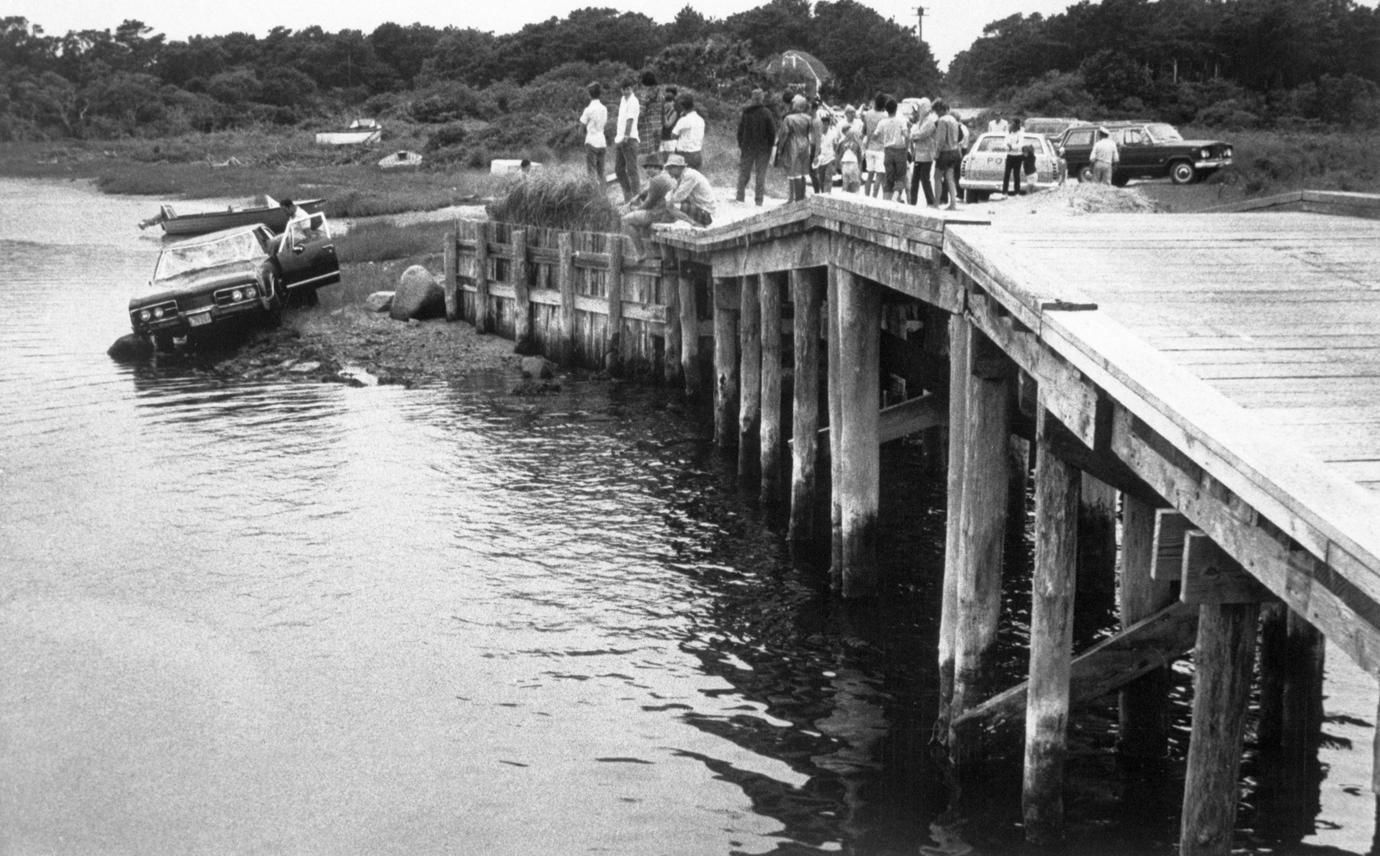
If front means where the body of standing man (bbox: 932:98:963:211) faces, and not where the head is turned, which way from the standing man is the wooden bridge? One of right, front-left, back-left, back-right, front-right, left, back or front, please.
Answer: back-left

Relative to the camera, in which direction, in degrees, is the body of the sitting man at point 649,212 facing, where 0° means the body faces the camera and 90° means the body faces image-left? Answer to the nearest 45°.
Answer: approximately 90°

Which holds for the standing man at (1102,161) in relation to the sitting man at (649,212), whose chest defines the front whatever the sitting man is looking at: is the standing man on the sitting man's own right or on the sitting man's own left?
on the sitting man's own right

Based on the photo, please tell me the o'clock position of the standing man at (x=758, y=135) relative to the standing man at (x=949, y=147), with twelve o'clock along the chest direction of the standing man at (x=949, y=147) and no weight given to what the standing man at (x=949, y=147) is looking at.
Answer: the standing man at (x=758, y=135) is roughly at 11 o'clock from the standing man at (x=949, y=147).

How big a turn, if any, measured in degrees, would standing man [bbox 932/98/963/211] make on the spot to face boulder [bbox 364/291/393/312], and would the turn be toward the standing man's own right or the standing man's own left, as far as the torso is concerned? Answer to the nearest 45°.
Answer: approximately 45° to the standing man's own left

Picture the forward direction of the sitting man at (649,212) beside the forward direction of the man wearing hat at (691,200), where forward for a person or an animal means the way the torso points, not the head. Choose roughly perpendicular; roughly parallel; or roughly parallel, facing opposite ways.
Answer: roughly parallel

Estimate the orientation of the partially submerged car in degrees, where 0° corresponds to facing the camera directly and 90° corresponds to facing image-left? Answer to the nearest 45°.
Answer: approximately 45°

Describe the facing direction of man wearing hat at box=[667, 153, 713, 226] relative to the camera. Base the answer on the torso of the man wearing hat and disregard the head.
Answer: to the viewer's left

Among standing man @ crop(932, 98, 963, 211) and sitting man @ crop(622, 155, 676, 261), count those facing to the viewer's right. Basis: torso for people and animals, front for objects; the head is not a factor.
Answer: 0

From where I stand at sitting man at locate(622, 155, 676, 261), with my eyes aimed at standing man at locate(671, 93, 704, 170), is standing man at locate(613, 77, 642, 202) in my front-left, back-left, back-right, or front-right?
front-left

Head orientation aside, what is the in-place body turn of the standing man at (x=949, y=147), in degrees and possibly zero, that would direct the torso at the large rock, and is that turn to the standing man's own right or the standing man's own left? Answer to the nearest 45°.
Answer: approximately 45° to the standing man's own left
